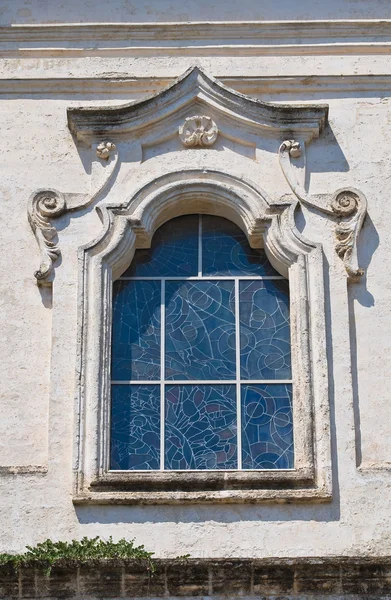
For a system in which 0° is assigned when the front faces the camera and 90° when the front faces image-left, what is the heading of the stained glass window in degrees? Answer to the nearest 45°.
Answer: approximately 0°
